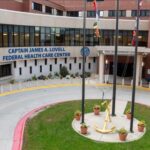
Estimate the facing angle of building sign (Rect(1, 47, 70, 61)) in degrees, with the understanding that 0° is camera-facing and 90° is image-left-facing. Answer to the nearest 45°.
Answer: approximately 0°
